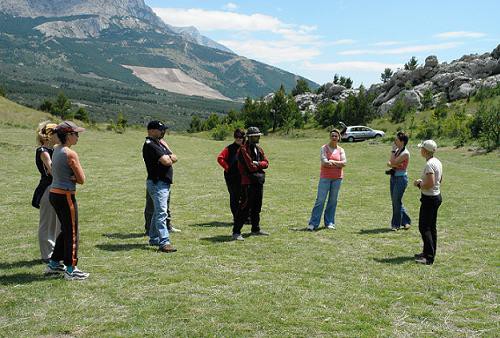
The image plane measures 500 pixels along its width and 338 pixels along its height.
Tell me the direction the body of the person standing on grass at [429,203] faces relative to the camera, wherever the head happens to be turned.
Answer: to the viewer's left

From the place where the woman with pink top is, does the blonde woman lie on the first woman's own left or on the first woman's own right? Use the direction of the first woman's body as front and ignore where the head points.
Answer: on the first woman's own right

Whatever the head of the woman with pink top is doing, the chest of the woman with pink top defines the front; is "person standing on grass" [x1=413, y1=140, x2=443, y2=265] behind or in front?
in front

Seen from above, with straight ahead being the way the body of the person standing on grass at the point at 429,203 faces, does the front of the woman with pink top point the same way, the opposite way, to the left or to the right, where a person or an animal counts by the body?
to the left

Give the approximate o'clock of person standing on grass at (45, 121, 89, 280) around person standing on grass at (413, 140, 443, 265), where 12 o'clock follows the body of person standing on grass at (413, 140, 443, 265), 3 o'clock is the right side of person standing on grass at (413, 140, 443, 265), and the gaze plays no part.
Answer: person standing on grass at (45, 121, 89, 280) is roughly at 11 o'clock from person standing on grass at (413, 140, 443, 265).

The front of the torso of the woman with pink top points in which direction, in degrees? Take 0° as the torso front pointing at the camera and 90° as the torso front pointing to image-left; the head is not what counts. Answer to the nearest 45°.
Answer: approximately 0°

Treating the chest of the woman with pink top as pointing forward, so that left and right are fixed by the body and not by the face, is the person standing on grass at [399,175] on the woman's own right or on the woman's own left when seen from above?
on the woman's own left

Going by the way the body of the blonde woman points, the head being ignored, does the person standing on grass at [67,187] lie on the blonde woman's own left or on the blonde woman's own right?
on the blonde woman's own right

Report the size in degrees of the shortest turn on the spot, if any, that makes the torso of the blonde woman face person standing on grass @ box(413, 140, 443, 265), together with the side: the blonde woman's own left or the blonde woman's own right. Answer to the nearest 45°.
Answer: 0° — they already face them

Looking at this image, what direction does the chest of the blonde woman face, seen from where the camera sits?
to the viewer's right

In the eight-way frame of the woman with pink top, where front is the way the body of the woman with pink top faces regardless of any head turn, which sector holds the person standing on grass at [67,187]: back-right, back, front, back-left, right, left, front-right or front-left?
front-right

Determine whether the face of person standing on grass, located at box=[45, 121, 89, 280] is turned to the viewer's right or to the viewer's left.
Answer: to the viewer's right

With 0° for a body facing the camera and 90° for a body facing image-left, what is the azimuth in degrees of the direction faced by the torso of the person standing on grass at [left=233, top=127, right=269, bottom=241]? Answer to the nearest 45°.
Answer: approximately 315°
